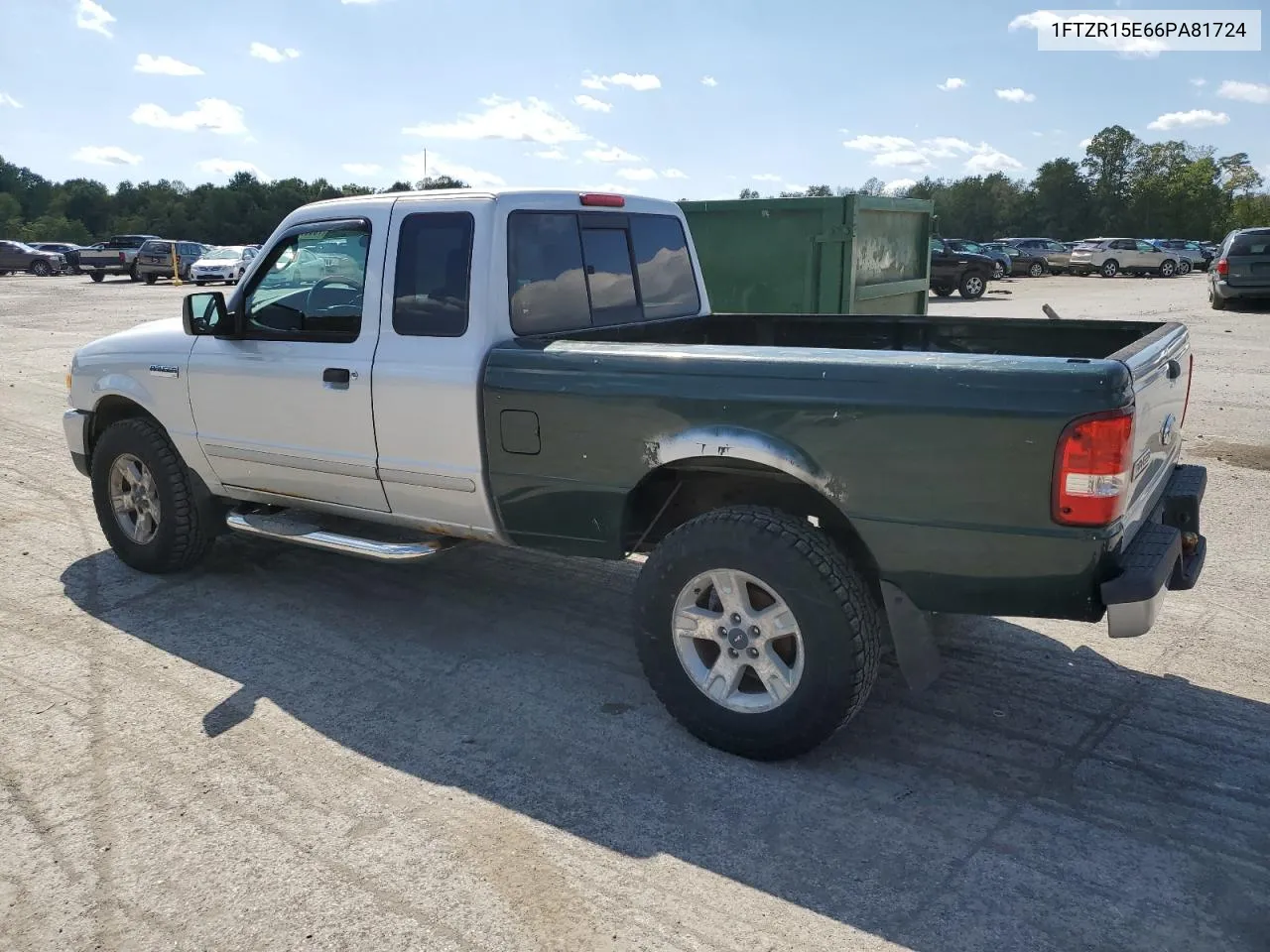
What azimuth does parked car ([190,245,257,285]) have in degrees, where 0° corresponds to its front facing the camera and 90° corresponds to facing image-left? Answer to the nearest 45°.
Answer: approximately 45°

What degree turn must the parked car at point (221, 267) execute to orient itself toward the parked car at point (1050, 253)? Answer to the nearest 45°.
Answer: approximately 135° to its left

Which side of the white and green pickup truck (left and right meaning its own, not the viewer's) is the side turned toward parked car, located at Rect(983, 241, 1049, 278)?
right

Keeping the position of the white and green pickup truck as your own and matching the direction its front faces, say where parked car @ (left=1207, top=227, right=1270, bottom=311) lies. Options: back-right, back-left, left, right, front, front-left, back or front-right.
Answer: right

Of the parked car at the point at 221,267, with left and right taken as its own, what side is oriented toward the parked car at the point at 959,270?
left

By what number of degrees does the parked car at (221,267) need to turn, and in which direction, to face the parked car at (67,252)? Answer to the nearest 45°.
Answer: approximately 135° to its right

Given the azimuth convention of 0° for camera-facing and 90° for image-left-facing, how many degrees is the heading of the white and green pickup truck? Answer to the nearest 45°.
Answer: approximately 135°
